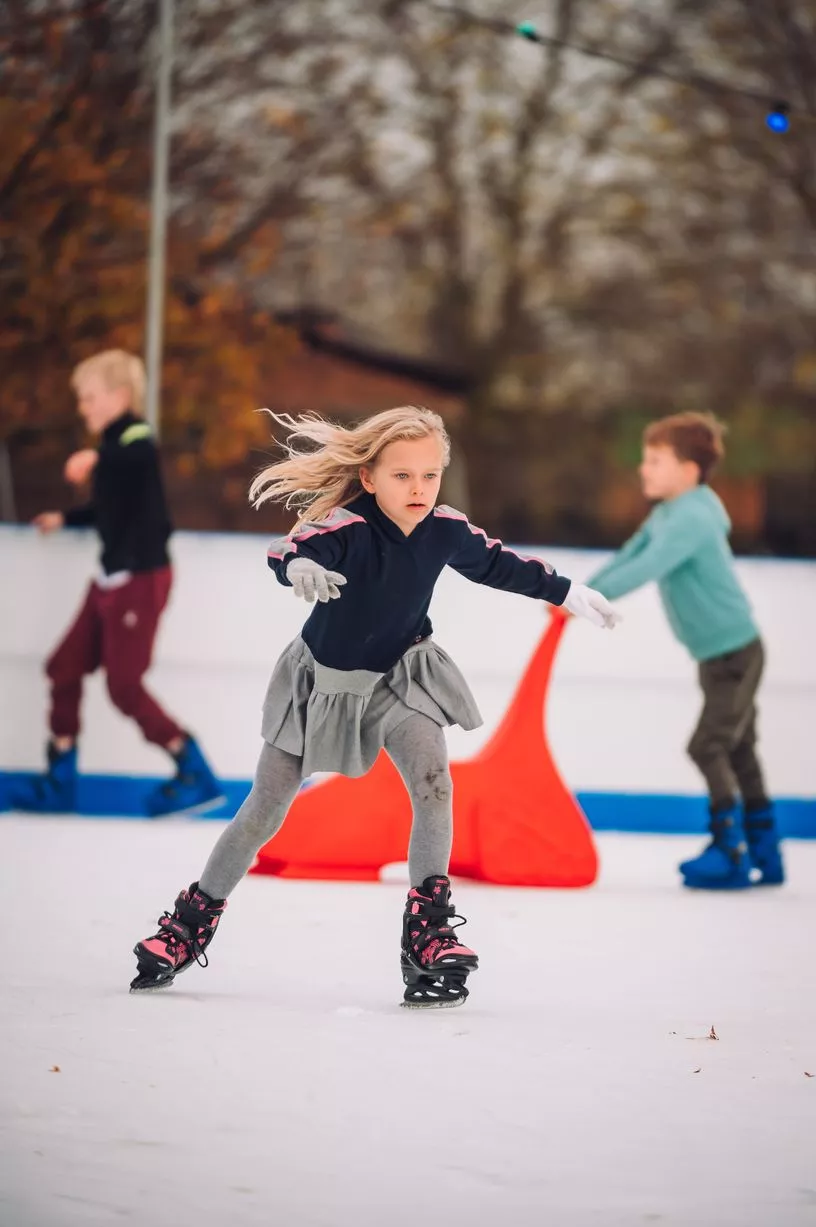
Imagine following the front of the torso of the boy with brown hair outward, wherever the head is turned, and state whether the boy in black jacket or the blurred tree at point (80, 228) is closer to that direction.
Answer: the boy in black jacket

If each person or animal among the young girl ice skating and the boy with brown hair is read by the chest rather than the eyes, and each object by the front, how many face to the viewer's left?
1

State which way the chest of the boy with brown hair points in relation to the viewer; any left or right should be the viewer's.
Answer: facing to the left of the viewer

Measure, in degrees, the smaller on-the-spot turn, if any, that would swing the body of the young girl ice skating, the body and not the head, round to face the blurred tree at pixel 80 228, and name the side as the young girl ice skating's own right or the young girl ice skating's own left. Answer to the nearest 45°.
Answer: approximately 180°

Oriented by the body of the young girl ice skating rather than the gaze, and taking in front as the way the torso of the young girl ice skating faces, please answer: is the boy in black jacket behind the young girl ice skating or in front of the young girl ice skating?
behind

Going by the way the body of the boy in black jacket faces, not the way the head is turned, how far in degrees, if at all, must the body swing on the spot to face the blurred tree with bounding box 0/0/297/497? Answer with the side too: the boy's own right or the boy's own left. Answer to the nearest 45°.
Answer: approximately 90° to the boy's own right

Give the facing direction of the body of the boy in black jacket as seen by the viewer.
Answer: to the viewer's left

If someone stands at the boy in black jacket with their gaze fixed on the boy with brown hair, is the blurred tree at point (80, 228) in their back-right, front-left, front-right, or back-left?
back-left
